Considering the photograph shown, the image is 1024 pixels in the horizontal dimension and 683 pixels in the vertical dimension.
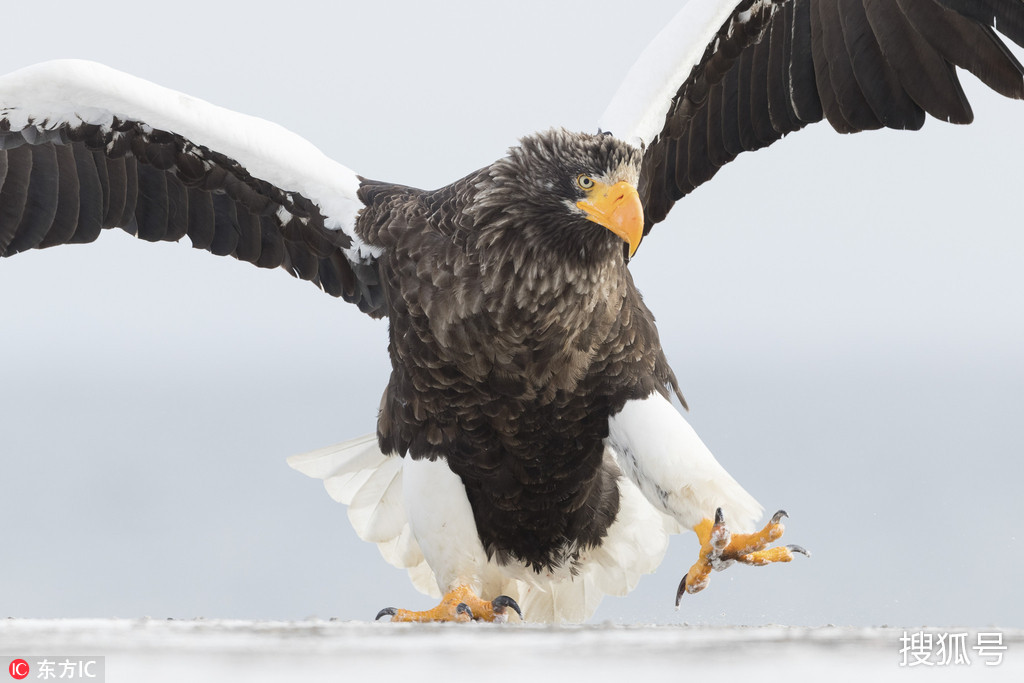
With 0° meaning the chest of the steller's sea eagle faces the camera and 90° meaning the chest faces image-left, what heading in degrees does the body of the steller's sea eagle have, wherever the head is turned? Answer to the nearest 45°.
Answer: approximately 315°
